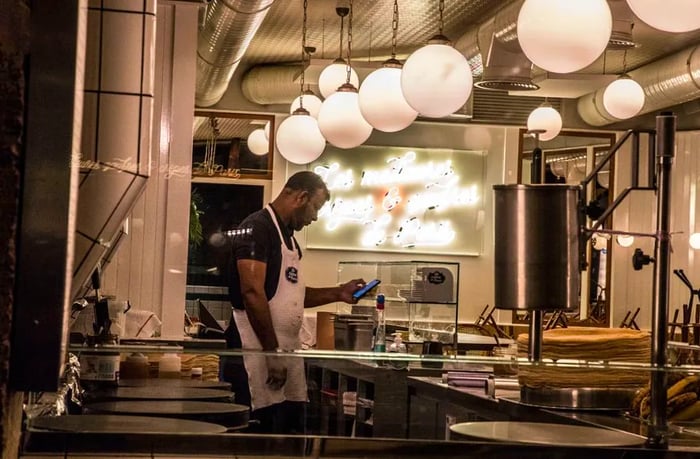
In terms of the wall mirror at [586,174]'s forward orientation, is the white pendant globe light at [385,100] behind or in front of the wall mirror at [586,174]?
in front

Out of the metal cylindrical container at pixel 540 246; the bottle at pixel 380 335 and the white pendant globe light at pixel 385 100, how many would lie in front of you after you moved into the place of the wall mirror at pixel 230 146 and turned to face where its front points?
3

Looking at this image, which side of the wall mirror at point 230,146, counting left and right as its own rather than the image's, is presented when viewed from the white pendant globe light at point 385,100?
front

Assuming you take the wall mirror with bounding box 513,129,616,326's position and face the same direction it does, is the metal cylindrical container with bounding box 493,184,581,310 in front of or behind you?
in front

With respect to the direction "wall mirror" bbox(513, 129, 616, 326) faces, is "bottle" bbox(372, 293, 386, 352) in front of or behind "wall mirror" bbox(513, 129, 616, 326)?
in front

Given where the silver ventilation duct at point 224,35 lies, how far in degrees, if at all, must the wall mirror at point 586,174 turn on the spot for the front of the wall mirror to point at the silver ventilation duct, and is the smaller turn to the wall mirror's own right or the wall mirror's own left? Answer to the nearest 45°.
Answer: approximately 45° to the wall mirror's own right

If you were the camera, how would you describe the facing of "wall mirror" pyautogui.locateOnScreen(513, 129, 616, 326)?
facing the viewer

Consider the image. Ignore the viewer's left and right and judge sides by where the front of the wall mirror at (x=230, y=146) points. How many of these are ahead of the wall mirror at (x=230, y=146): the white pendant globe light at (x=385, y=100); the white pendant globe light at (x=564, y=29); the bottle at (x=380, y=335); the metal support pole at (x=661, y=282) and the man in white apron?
5

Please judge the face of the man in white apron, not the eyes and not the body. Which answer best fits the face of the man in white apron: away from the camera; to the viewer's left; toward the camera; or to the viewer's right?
to the viewer's right

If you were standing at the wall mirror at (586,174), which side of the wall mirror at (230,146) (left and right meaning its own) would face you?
left

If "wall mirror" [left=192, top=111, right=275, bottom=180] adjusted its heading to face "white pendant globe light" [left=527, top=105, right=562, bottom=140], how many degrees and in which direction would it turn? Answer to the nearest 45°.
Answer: approximately 45° to its left

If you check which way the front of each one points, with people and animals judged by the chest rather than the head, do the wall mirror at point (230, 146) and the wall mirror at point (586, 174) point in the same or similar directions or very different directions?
same or similar directions

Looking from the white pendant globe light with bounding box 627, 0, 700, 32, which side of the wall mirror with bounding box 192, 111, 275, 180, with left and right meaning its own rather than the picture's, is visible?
front

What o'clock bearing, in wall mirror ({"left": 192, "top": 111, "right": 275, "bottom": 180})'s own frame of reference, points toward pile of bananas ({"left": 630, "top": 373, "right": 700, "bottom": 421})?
The pile of bananas is roughly at 12 o'clock from the wall mirror.

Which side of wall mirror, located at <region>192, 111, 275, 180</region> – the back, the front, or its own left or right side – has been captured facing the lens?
front
